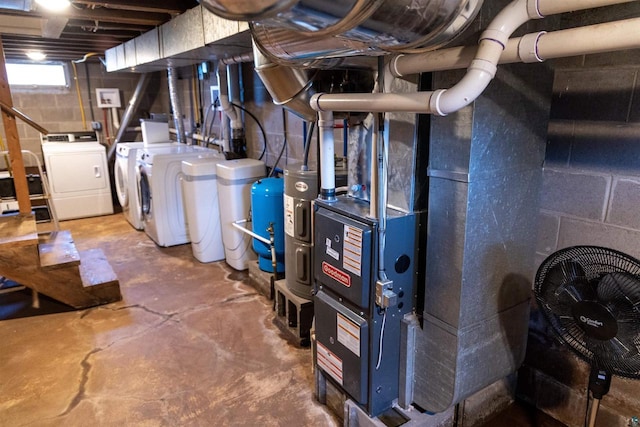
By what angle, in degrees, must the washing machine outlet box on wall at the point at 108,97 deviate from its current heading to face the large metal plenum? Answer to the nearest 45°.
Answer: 0° — it already faces it

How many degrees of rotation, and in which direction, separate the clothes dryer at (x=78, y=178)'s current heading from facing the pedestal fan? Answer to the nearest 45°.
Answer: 0° — it already faces it

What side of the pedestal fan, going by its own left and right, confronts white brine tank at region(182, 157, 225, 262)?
right

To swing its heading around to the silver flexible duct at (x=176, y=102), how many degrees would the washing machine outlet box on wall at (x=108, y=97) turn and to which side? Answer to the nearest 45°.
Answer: approximately 45° to its left
